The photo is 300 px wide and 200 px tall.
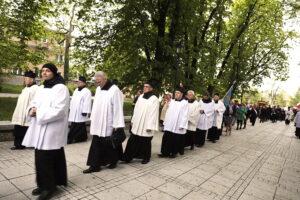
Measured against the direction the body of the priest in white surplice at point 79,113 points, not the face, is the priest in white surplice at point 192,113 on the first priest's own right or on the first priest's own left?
on the first priest's own left

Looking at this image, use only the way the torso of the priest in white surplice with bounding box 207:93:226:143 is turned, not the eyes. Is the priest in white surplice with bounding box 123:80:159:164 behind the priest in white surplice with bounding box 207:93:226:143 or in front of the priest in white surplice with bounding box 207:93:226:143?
in front

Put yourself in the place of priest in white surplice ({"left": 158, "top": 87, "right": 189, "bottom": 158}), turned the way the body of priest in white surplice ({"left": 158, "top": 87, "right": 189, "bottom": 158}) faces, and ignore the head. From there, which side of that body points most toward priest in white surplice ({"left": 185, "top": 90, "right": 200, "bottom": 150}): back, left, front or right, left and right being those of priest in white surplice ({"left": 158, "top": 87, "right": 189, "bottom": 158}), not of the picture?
back

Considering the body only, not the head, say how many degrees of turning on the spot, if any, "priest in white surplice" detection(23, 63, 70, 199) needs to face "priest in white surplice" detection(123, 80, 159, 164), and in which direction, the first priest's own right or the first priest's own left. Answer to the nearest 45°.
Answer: approximately 180°

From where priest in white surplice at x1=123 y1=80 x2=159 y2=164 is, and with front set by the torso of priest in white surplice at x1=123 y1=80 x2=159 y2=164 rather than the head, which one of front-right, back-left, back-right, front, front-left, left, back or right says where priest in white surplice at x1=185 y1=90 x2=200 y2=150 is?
back

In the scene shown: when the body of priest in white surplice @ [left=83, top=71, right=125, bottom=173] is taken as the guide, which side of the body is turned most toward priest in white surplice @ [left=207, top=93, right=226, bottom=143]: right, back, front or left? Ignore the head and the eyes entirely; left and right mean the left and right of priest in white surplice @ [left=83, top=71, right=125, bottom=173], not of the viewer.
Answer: back

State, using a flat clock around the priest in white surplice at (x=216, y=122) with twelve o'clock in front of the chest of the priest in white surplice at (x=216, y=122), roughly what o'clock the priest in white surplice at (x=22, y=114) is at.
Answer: the priest in white surplice at (x=22, y=114) is roughly at 12 o'clock from the priest in white surplice at (x=216, y=122).

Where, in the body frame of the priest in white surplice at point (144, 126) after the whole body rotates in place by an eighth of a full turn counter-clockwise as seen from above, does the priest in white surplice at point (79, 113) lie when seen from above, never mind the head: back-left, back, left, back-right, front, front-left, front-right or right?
back-right

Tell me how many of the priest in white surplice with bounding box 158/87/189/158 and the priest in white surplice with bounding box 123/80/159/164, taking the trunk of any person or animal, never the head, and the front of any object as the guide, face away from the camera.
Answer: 0

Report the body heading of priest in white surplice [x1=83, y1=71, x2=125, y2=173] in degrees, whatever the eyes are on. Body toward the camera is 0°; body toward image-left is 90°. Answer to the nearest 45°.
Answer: approximately 45°

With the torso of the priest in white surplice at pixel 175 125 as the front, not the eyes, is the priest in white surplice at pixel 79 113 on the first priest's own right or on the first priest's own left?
on the first priest's own right

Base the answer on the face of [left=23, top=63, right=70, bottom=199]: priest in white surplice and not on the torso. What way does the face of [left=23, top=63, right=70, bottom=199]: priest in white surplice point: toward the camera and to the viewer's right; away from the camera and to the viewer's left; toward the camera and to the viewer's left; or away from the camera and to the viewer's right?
toward the camera and to the viewer's left

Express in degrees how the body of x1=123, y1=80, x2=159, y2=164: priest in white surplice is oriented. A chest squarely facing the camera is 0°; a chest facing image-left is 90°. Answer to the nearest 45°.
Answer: approximately 45°
